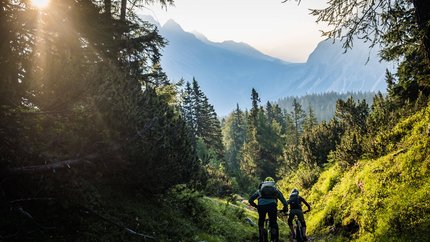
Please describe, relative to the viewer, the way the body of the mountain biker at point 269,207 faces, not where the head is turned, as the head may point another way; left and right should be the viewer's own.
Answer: facing away from the viewer
